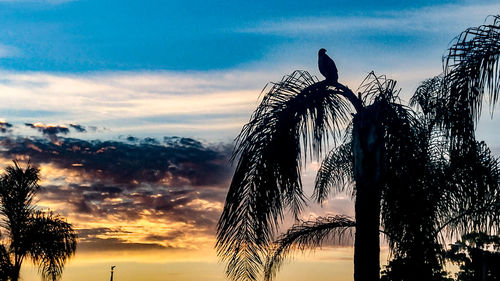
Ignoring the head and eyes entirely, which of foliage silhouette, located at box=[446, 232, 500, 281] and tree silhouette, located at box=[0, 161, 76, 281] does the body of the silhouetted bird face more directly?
the tree silhouette

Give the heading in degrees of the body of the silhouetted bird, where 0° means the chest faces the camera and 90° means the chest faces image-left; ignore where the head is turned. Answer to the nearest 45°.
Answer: approximately 90°

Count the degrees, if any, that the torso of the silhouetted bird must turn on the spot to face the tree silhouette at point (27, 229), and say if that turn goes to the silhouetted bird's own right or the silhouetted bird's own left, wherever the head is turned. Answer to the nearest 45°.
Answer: approximately 45° to the silhouetted bird's own right
